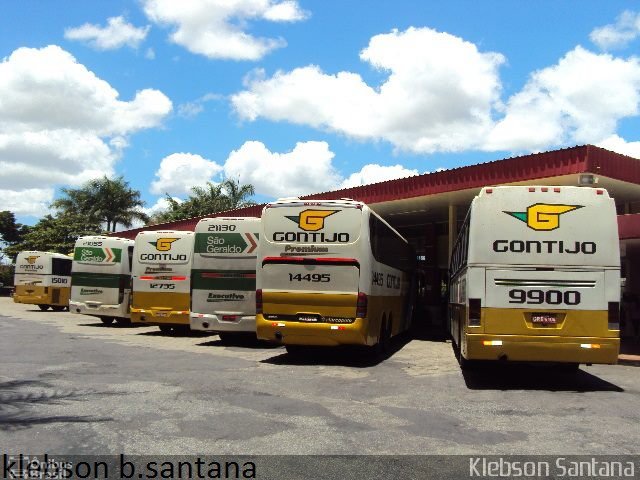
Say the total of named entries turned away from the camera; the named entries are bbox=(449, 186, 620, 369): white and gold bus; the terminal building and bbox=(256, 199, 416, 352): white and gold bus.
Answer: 2

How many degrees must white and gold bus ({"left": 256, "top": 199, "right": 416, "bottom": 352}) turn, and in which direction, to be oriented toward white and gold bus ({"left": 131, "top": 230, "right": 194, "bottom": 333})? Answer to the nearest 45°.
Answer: approximately 45° to its left

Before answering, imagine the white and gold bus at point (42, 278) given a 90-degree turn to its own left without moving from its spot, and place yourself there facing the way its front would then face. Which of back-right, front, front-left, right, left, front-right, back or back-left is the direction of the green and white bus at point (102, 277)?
back-left

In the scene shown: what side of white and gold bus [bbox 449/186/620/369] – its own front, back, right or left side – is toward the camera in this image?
back

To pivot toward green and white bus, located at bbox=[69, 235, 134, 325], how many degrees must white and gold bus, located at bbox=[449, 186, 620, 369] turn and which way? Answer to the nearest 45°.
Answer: approximately 45° to its left

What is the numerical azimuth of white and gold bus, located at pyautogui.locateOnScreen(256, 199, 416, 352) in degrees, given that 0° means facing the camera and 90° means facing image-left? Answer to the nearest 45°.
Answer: approximately 180°

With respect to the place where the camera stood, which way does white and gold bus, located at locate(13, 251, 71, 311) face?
facing away from the viewer and to the right of the viewer

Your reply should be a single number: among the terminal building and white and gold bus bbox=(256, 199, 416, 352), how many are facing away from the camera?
1

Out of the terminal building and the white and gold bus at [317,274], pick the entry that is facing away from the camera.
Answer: the white and gold bus

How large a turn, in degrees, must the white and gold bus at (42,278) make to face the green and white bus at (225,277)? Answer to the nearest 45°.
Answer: approximately 135° to its right

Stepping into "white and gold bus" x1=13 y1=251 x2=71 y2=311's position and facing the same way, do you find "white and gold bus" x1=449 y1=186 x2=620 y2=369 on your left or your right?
on your right

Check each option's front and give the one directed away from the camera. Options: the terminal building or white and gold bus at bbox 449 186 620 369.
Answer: the white and gold bus
